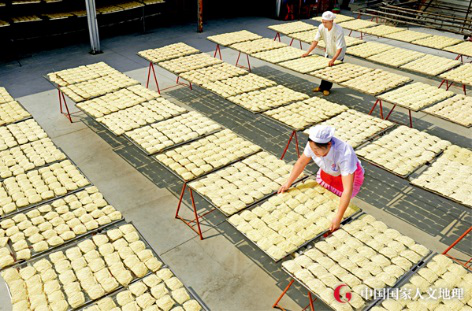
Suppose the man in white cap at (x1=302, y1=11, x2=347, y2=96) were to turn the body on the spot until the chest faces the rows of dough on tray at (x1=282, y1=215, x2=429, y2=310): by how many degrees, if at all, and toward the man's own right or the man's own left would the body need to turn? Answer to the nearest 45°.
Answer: approximately 45° to the man's own left

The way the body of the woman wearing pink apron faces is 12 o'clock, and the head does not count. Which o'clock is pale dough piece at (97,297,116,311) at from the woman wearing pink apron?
The pale dough piece is roughly at 12 o'clock from the woman wearing pink apron.

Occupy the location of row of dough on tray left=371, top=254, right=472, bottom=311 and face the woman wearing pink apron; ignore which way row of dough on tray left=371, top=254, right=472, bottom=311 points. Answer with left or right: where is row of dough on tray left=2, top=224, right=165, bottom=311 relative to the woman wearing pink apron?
left

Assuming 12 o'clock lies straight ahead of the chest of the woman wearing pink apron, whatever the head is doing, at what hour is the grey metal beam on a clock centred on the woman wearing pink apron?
The grey metal beam is roughly at 3 o'clock from the woman wearing pink apron.

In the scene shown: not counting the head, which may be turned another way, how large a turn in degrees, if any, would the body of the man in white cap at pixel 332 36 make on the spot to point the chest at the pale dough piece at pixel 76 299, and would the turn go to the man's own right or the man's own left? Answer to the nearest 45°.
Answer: approximately 45° to the man's own left

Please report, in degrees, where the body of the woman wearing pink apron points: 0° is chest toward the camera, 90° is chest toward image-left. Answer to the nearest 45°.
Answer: approximately 45°

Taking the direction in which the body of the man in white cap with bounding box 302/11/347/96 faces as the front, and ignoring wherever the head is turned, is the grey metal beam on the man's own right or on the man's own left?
on the man's own right

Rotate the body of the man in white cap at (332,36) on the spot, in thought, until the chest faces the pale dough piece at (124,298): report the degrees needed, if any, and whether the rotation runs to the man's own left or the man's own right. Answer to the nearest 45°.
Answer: approximately 45° to the man's own left

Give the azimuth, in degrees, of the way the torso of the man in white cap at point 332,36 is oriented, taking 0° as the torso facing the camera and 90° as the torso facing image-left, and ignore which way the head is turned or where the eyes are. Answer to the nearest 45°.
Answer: approximately 45°

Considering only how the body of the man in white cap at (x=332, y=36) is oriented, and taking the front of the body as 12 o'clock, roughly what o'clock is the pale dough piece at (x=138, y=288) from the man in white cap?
The pale dough piece is roughly at 11 o'clock from the man in white cap.

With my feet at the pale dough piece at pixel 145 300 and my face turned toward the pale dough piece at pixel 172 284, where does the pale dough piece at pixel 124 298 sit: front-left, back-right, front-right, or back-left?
back-left
